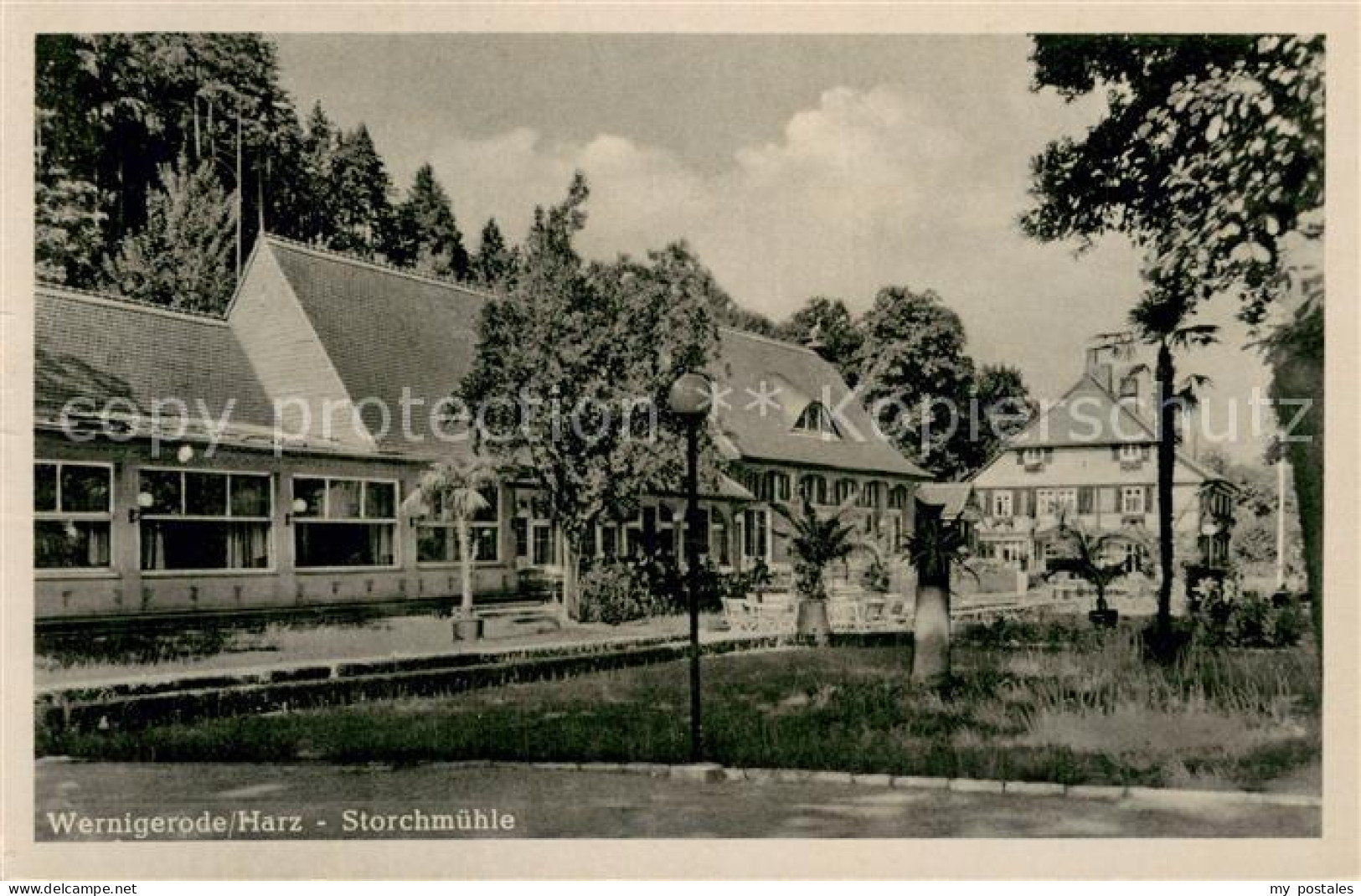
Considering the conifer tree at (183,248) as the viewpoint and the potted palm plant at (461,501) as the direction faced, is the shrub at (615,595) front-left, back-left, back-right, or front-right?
front-left
